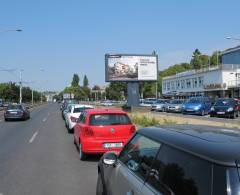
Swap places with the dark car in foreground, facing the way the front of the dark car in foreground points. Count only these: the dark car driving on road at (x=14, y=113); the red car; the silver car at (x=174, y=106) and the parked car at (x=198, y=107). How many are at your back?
0

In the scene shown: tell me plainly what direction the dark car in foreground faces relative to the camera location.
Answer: facing away from the viewer and to the left of the viewer

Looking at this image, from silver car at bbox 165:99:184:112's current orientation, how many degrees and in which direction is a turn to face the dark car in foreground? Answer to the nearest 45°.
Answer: approximately 45° to its left

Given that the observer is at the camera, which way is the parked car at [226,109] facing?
facing the viewer and to the left of the viewer

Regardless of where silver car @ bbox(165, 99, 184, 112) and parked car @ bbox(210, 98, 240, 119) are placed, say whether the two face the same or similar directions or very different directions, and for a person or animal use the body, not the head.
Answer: same or similar directions

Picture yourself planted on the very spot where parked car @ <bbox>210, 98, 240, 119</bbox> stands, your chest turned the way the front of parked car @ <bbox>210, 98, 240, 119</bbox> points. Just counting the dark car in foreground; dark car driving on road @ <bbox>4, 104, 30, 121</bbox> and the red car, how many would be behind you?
0

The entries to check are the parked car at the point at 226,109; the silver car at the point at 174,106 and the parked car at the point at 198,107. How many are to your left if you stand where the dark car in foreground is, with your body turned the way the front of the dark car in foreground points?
0

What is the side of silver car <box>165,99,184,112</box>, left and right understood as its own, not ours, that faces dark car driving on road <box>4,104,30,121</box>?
front

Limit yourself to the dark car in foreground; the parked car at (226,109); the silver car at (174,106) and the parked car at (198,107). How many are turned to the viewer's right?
0

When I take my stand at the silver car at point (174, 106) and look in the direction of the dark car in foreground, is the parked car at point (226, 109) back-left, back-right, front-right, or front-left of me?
front-left

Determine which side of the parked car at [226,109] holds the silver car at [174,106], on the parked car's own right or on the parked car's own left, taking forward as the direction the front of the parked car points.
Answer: on the parked car's own right

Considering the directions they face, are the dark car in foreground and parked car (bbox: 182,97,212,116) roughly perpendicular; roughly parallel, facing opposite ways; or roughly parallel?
roughly perpendicular

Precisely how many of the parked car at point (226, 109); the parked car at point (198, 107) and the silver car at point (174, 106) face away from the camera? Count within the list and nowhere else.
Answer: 0

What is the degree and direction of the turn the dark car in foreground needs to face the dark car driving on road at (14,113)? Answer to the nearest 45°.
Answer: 0° — it already faces it

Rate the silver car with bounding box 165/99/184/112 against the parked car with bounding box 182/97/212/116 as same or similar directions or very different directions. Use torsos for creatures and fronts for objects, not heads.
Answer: same or similar directions

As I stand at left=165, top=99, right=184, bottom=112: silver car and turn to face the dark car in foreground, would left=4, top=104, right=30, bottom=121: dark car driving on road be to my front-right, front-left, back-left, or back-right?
front-right

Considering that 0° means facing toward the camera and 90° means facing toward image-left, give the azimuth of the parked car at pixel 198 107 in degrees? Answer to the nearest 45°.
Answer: approximately 45°

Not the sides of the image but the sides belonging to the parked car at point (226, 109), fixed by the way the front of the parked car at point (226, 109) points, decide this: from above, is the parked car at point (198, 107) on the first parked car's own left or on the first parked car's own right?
on the first parked car's own right

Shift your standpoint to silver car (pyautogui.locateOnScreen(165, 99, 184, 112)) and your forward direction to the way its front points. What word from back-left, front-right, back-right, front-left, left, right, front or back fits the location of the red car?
front-left
